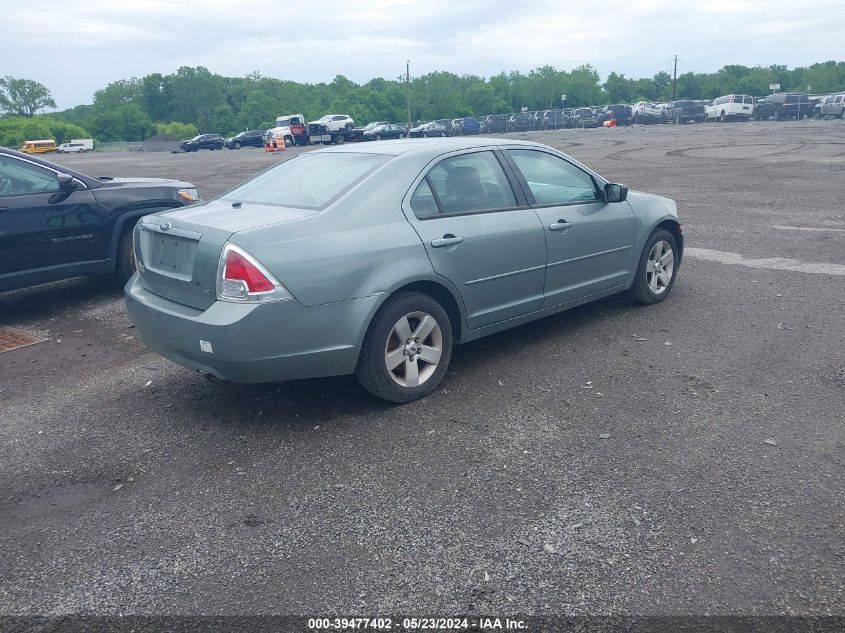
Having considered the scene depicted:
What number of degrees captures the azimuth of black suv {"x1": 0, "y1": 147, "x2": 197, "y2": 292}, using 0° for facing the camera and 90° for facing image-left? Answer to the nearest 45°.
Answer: approximately 270°

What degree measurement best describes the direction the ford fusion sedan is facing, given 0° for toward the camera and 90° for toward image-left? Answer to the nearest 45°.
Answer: approximately 225°

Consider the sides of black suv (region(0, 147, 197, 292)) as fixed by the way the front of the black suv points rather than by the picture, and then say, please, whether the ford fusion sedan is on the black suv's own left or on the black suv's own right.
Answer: on the black suv's own right

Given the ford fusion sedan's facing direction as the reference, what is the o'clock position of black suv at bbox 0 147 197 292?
The black suv is roughly at 9 o'clock from the ford fusion sedan.
